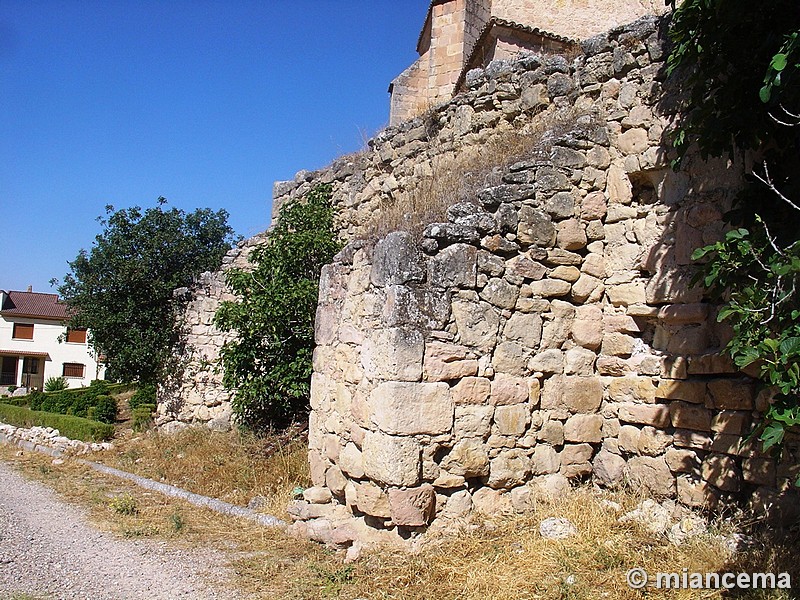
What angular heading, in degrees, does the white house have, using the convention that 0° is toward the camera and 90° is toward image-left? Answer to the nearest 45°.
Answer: approximately 0°

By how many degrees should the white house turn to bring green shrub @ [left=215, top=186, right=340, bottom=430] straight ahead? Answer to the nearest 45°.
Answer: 0° — it already faces it

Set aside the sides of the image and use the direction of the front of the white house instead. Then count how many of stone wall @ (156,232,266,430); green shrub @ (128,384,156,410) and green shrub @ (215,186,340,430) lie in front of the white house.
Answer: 3

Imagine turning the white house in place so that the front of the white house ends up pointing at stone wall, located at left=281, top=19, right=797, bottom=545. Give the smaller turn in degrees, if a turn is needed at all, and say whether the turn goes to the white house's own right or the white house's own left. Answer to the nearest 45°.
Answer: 0° — it already faces it
